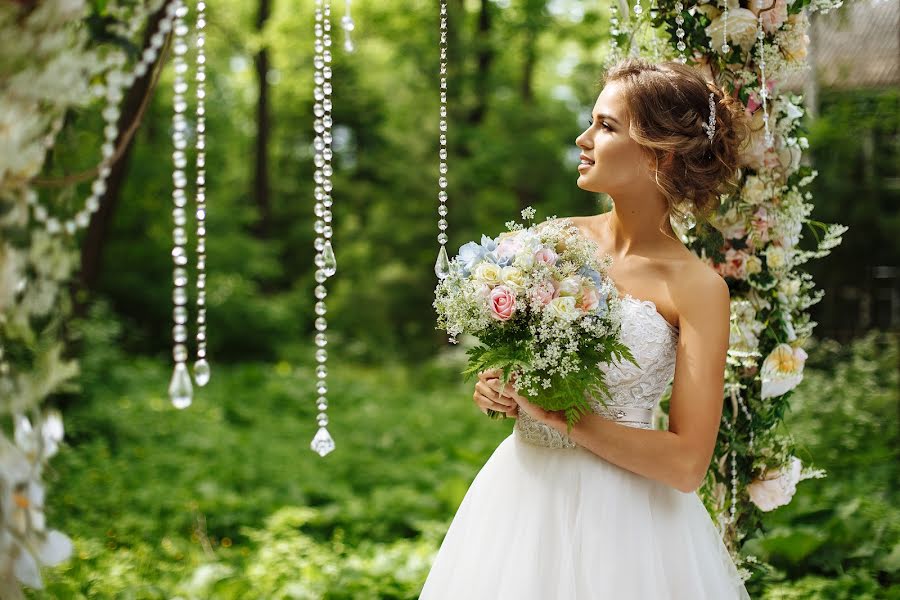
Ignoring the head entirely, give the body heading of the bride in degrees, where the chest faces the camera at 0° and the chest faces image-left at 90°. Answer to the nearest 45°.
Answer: approximately 45°

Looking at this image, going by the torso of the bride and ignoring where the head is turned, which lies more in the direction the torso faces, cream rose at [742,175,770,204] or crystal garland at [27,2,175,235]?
the crystal garland

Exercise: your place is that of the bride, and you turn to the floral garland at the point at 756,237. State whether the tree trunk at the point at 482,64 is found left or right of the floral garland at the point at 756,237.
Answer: left

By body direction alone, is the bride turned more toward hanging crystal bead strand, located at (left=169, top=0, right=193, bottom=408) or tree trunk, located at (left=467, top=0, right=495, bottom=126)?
the hanging crystal bead strand

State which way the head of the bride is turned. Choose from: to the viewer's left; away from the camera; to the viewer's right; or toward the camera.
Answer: to the viewer's left

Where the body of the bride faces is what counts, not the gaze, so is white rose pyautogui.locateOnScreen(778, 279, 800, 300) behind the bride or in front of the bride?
behind
